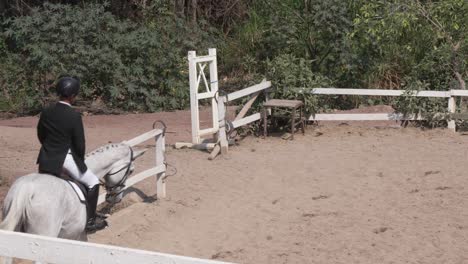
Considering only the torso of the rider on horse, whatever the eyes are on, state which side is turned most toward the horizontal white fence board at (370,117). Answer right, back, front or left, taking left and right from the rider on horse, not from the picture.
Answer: front

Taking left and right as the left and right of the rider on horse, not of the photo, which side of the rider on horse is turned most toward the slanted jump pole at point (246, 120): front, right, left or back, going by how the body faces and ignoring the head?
front

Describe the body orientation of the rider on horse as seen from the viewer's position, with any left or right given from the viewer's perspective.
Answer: facing away from the viewer and to the right of the viewer

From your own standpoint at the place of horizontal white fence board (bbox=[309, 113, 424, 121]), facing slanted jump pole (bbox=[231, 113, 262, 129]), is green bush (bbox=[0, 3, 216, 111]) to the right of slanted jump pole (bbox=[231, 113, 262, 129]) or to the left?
right

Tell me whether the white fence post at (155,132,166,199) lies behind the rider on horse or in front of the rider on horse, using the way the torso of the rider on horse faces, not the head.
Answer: in front

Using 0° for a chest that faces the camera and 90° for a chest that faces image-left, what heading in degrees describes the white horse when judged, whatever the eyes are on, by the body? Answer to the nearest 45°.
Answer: approximately 225°

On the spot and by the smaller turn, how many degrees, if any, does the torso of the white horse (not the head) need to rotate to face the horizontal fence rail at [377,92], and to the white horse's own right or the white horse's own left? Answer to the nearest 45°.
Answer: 0° — it already faces it

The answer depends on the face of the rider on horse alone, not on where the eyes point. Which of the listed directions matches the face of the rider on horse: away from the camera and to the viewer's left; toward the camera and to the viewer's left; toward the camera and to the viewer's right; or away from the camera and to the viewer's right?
away from the camera and to the viewer's right

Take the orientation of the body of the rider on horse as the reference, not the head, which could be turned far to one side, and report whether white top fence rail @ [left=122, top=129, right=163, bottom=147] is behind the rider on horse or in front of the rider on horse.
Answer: in front
